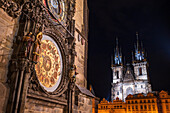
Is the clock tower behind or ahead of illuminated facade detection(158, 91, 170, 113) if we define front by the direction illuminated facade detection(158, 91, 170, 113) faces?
ahead

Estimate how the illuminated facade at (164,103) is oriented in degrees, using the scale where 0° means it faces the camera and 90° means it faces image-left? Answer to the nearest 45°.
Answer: approximately 0°

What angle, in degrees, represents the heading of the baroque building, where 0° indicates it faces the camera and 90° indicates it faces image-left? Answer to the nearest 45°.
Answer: approximately 0°

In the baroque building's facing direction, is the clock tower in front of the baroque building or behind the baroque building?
in front
